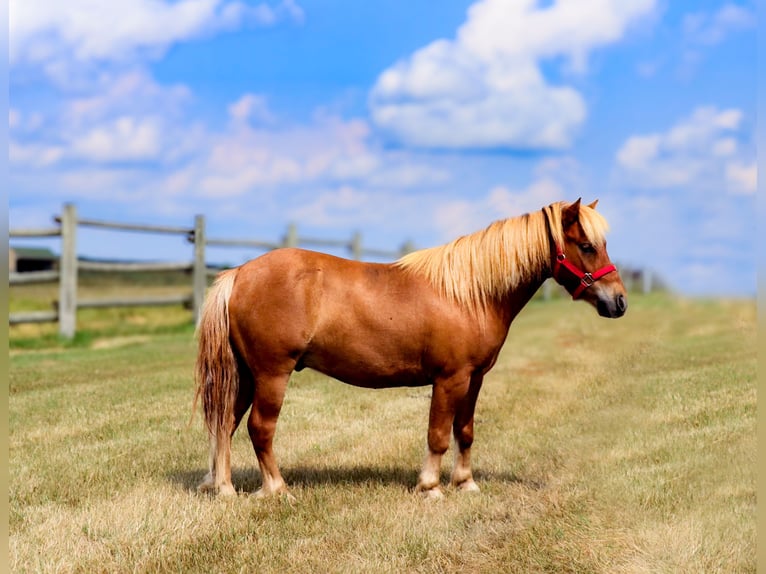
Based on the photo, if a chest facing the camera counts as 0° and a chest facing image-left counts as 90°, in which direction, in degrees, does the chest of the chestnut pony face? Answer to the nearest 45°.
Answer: approximately 270°
